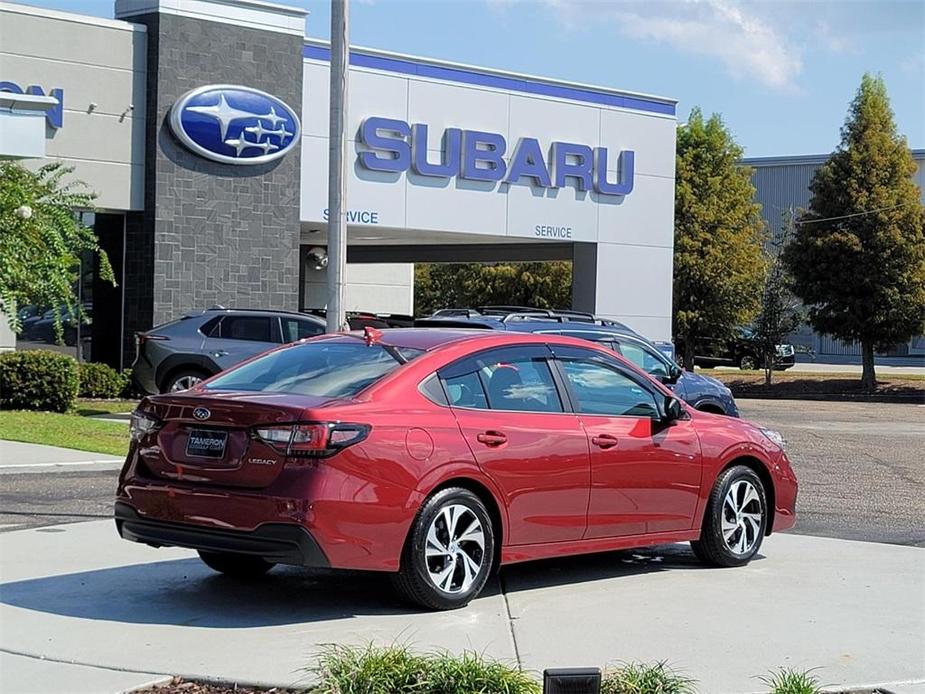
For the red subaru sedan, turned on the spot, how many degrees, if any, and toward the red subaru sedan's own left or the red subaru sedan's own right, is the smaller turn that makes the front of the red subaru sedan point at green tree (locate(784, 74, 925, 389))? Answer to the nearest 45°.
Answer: approximately 45° to the red subaru sedan's own left

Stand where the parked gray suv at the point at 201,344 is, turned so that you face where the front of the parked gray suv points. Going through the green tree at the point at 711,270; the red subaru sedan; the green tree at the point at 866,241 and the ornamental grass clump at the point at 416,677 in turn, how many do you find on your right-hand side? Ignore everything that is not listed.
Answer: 2

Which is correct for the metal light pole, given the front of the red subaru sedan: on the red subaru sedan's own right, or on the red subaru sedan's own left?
on the red subaru sedan's own left

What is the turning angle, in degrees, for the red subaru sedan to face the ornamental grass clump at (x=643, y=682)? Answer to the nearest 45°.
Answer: approximately 90° to its right

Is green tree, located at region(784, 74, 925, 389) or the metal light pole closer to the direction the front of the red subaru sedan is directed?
the green tree

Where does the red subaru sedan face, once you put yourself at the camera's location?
facing away from the viewer and to the right of the viewer

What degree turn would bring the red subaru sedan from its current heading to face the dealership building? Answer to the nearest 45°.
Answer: approximately 45° to its left

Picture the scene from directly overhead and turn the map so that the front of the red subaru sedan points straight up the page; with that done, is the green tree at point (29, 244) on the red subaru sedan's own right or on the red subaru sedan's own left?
on the red subaru sedan's own left

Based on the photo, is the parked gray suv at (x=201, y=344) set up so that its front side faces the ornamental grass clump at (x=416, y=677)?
no

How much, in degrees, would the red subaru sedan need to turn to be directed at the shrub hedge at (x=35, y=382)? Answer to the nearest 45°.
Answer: approximately 90° to its left

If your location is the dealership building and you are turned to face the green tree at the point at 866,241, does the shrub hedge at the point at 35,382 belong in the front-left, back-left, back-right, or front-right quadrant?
back-right

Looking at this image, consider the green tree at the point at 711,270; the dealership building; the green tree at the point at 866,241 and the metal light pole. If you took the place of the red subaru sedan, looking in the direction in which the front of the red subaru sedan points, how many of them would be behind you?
0

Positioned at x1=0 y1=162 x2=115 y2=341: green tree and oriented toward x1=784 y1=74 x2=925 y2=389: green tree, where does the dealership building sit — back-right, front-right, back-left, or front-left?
front-left

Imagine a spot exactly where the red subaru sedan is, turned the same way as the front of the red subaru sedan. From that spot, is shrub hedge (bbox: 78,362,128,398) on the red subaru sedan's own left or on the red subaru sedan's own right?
on the red subaru sedan's own left
